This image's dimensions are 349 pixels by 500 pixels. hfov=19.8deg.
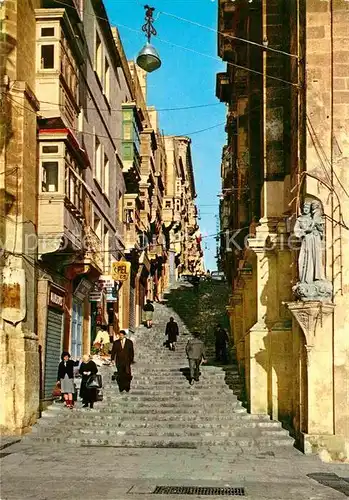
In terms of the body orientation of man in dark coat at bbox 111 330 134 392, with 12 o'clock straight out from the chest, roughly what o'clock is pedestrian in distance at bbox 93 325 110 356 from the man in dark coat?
The pedestrian in distance is roughly at 6 o'clock from the man in dark coat.

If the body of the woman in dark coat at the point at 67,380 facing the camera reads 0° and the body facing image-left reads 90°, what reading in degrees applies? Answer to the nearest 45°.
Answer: approximately 0°

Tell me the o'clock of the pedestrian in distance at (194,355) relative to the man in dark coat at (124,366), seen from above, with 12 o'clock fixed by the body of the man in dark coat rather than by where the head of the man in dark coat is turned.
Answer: The pedestrian in distance is roughly at 8 o'clock from the man in dark coat.

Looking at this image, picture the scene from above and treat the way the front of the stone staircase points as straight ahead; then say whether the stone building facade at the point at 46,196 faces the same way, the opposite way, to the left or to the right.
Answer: to the left

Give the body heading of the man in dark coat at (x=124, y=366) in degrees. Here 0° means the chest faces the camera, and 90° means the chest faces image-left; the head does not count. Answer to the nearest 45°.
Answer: approximately 0°

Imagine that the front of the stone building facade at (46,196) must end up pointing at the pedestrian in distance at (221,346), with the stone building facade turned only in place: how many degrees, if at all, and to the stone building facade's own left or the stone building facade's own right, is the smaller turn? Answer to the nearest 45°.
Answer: approximately 45° to the stone building facade's own left

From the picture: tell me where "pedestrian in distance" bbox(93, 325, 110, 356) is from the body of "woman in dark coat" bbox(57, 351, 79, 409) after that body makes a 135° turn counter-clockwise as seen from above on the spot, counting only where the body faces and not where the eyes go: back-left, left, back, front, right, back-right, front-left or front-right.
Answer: front-left

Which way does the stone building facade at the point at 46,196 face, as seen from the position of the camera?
facing to the right of the viewer
